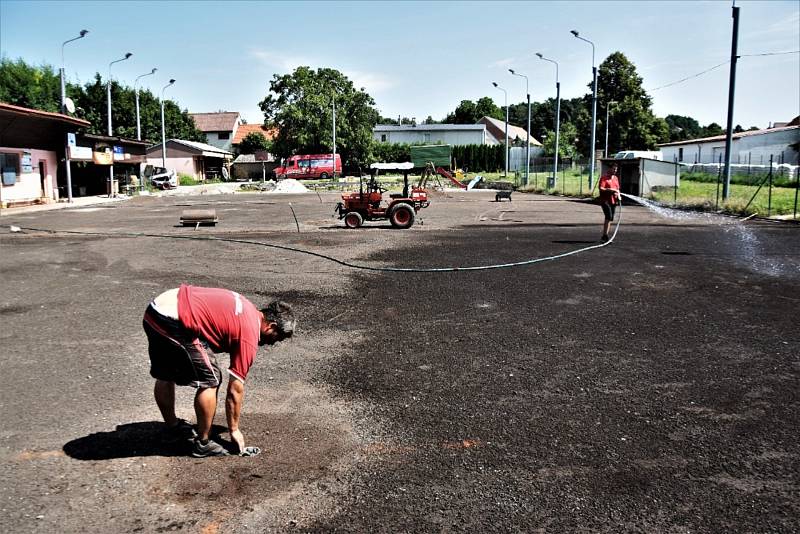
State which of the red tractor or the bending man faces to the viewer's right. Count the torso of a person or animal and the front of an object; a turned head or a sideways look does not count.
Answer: the bending man

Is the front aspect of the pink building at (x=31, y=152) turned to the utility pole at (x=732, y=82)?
yes

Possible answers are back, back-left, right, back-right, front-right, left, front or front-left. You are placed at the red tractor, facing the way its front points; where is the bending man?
left

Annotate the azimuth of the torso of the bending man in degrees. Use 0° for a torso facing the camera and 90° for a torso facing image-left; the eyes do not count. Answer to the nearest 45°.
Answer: approximately 270°

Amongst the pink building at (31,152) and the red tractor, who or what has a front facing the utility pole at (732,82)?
the pink building

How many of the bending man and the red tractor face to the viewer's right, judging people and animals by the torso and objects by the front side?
1

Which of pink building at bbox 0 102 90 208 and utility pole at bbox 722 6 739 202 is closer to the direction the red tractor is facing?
the pink building

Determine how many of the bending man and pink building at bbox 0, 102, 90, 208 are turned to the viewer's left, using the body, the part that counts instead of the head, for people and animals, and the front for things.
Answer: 0

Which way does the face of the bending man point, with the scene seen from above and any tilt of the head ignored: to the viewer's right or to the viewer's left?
to the viewer's right

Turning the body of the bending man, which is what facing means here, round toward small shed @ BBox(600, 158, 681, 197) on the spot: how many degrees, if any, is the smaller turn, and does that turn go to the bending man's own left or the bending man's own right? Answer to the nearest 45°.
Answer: approximately 45° to the bending man's own left

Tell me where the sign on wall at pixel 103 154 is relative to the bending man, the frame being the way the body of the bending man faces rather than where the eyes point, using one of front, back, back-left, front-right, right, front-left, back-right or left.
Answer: left

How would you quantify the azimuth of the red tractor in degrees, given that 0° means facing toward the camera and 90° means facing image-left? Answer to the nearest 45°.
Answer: approximately 90°

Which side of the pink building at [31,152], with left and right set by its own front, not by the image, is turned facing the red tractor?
front

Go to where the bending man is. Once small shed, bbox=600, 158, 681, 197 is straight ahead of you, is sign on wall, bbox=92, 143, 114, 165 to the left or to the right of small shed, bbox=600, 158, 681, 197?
left

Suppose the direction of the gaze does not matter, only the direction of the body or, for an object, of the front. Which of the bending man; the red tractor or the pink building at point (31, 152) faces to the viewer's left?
the red tractor

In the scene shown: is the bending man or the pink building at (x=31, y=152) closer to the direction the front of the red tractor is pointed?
the pink building
